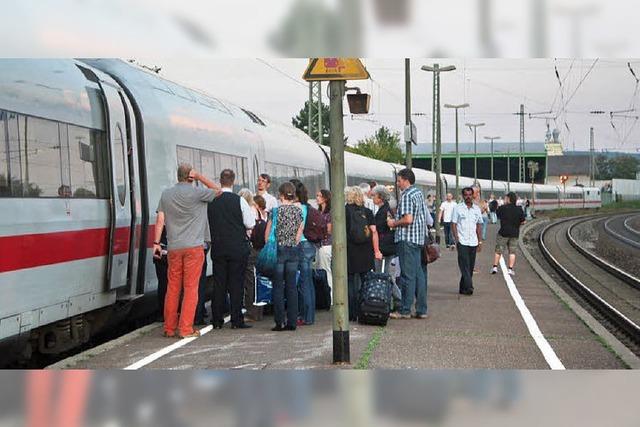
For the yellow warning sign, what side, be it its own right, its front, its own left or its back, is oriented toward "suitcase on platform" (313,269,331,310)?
back

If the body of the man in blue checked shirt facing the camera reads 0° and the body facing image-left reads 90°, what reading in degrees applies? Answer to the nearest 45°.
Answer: approximately 90°

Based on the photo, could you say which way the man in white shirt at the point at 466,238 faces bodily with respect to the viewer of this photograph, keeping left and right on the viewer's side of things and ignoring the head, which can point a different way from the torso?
facing the viewer

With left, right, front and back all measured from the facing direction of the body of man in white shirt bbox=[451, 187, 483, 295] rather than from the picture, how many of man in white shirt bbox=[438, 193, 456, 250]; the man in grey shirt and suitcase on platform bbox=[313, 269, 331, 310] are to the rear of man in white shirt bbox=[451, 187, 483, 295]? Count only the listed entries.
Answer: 1

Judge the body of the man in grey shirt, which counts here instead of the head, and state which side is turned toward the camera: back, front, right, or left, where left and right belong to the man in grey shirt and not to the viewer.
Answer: back

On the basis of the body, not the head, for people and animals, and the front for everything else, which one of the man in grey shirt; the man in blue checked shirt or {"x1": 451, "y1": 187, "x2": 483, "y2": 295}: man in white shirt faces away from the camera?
the man in grey shirt

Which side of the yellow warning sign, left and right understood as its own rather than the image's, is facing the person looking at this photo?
front

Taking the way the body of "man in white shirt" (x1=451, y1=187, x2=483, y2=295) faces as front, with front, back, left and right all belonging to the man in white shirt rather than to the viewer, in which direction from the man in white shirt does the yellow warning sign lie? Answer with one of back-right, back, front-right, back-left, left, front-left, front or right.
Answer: front

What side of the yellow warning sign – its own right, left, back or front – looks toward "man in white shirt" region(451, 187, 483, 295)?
back

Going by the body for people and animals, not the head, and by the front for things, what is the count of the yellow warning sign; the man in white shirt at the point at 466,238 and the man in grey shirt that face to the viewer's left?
0
